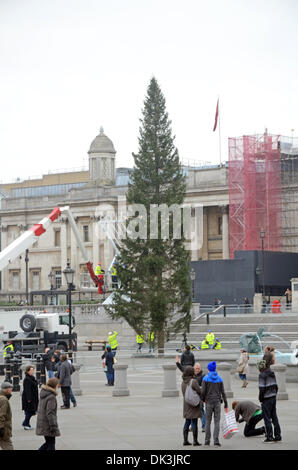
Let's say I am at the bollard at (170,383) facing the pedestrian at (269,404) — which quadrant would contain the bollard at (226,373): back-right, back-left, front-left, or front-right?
front-left

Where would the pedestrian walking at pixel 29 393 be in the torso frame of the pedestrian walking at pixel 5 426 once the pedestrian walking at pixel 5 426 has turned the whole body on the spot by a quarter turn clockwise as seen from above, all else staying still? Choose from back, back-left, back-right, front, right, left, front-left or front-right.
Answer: back

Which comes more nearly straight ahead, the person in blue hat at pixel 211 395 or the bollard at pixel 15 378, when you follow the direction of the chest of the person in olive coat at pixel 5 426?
the person in blue hat

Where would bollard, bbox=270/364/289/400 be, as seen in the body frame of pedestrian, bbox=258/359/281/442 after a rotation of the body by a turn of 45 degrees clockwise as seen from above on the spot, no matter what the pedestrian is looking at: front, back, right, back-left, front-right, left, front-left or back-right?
front

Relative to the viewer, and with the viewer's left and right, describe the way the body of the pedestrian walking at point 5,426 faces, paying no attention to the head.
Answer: facing to the right of the viewer
